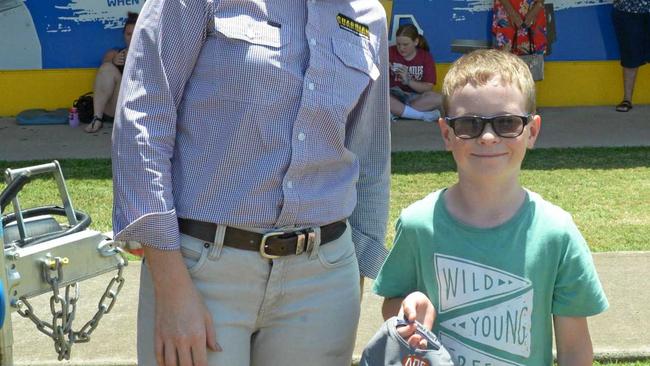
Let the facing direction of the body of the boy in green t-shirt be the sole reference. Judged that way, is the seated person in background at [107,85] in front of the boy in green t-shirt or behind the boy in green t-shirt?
behind

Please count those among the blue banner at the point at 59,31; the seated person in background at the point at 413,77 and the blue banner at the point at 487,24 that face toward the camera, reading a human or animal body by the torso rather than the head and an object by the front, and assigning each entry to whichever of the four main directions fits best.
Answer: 3

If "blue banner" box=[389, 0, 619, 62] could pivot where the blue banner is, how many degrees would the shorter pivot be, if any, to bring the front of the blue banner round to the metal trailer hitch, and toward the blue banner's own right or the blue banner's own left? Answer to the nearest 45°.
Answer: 0° — it already faces it

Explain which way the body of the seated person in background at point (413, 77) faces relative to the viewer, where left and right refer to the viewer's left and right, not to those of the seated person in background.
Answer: facing the viewer

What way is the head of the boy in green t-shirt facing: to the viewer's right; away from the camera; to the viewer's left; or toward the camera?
toward the camera

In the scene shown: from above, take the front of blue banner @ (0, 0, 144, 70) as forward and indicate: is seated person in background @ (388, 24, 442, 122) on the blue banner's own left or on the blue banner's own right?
on the blue banner's own left

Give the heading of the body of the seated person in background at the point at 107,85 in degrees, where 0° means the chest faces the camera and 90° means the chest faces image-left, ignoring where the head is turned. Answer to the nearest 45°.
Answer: approximately 45°

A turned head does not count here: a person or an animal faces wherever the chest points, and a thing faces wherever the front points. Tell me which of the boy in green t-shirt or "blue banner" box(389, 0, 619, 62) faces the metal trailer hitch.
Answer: the blue banner

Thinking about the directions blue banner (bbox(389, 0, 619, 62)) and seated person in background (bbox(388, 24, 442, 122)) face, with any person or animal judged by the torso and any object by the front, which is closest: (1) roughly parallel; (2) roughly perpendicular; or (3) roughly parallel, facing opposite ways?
roughly parallel

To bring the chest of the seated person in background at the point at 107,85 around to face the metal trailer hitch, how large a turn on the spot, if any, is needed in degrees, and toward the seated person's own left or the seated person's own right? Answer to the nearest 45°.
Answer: approximately 45° to the seated person's own left

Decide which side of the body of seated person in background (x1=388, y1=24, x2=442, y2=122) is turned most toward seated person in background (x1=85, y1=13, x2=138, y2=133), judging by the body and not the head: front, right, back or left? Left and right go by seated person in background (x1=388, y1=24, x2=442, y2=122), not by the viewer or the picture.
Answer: right

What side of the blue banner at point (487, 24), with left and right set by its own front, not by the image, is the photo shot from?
front

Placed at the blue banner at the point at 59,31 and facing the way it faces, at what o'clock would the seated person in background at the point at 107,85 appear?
The seated person in background is roughly at 11 o'clock from the blue banner.

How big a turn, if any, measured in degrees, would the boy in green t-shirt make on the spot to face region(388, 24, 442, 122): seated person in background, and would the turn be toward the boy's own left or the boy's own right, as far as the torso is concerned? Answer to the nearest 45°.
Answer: approximately 180°

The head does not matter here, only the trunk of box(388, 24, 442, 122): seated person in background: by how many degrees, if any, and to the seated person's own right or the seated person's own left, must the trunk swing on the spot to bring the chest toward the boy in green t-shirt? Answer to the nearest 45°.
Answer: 0° — they already face them

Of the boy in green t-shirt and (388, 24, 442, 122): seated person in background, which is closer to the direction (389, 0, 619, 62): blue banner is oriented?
the boy in green t-shirt

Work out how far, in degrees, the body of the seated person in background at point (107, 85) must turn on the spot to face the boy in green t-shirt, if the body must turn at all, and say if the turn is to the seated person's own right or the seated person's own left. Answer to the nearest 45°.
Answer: approximately 45° to the seated person's own left
